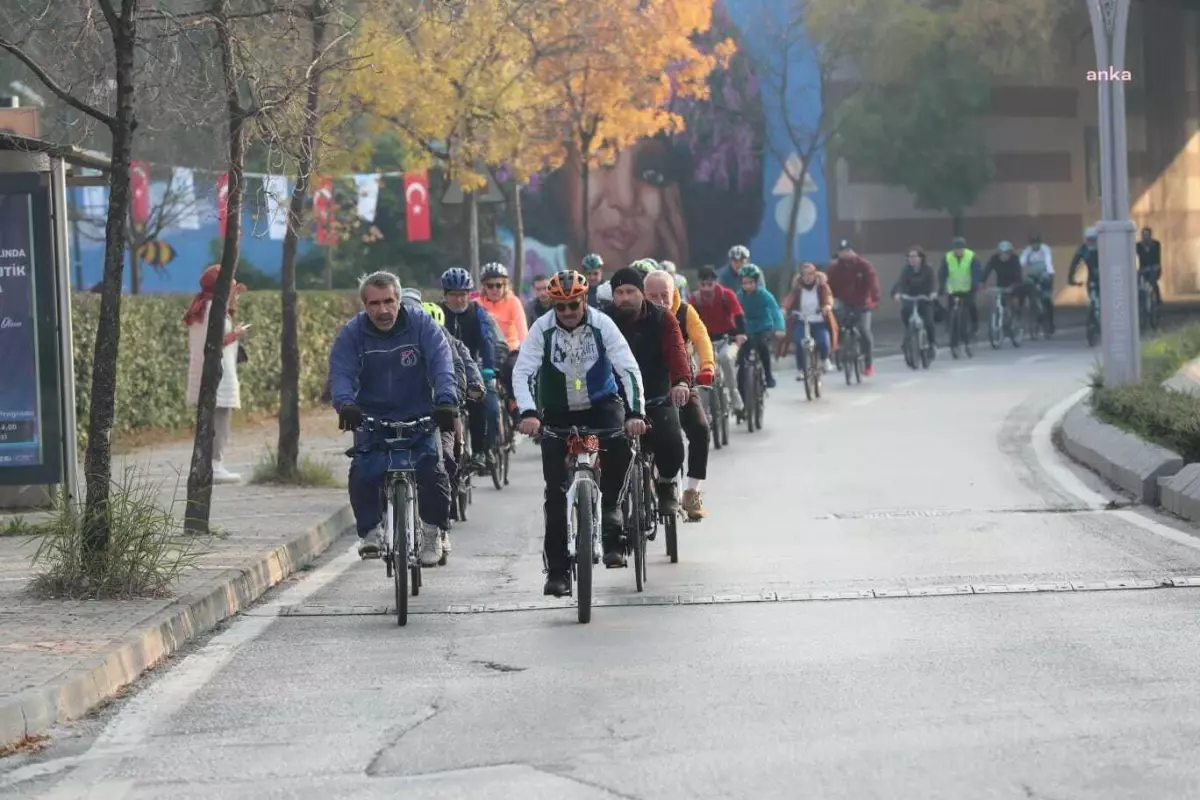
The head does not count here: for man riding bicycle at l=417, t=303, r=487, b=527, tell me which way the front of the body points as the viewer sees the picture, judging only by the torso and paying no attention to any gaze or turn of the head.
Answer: toward the camera

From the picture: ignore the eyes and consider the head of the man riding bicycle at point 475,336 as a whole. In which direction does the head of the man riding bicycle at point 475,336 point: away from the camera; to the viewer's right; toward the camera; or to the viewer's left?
toward the camera

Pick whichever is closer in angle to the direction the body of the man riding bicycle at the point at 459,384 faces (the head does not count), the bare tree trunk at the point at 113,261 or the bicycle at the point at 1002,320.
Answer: the bare tree trunk

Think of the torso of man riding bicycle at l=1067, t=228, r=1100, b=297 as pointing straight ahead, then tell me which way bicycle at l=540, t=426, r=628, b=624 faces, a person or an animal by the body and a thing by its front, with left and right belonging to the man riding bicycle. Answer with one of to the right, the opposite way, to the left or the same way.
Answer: the same way

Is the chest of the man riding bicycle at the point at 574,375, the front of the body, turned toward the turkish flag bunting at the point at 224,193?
no

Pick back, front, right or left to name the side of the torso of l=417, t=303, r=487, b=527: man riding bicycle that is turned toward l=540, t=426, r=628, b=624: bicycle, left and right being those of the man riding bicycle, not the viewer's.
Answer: front

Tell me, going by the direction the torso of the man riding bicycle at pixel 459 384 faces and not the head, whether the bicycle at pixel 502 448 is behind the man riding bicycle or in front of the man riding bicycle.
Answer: behind

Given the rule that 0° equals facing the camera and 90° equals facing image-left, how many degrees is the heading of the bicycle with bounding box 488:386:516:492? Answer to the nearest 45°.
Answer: approximately 0°

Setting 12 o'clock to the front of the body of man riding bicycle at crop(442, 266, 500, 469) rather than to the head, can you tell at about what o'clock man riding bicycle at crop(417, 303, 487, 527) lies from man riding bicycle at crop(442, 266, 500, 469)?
man riding bicycle at crop(417, 303, 487, 527) is roughly at 12 o'clock from man riding bicycle at crop(442, 266, 500, 469).

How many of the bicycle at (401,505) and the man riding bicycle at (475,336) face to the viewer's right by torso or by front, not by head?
0

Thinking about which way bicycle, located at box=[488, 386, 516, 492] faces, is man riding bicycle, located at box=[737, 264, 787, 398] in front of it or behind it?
behind

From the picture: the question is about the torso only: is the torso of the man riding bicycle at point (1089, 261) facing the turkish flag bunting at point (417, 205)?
no

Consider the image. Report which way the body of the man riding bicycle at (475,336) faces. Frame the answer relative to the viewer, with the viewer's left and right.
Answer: facing the viewer

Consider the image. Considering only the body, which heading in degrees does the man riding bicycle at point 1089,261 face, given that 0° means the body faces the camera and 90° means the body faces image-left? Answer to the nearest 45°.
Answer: approximately 0°

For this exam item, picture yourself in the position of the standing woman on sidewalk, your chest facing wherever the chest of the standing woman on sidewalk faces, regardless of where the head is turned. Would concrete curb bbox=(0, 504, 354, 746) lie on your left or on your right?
on your right

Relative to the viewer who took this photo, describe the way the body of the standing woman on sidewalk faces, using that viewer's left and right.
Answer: facing to the right of the viewer

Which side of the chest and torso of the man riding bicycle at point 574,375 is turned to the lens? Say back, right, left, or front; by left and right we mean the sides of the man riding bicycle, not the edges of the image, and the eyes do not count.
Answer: front

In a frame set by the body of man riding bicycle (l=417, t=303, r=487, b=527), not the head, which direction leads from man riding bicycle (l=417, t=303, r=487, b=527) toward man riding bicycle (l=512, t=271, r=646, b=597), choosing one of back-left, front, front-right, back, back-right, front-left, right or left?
front

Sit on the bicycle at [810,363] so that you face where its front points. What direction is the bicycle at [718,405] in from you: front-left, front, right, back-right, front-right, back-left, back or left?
front
